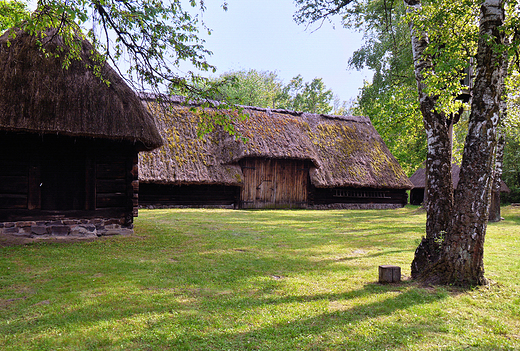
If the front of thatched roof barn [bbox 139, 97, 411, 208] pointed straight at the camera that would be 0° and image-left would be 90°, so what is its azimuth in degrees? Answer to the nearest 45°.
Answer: approximately 0°

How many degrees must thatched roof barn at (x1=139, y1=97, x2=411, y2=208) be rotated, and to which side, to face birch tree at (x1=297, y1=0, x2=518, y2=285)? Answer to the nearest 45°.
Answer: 0° — it already faces it

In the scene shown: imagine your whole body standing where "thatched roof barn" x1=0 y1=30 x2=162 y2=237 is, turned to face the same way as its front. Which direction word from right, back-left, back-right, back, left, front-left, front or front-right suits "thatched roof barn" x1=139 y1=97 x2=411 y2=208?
back-left

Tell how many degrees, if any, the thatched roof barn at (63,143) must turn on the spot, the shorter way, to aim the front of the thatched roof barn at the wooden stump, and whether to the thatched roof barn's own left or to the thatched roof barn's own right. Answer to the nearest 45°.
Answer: approximately 45° to the thatched roof barn's own left

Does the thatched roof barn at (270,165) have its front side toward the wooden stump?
yes

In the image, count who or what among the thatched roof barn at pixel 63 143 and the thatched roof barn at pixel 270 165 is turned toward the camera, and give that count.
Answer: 2
